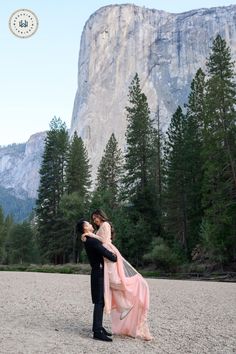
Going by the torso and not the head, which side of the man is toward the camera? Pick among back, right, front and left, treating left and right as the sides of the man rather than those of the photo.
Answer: right

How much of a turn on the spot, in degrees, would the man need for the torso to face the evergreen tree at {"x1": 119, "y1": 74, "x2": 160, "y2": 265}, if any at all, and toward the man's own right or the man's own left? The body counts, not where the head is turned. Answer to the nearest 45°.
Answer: approximately 90° to the man's own left

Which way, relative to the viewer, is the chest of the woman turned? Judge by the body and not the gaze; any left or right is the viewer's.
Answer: facing to the left of the viewer

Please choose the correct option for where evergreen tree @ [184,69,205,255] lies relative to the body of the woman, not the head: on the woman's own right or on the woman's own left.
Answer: on the woman's own right

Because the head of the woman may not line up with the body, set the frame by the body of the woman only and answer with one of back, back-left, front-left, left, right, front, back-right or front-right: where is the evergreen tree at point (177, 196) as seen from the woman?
right

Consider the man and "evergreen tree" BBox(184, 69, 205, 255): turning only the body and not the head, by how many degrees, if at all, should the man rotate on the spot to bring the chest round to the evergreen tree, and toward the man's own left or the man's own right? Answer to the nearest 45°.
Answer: approximately 90° to the man's own left

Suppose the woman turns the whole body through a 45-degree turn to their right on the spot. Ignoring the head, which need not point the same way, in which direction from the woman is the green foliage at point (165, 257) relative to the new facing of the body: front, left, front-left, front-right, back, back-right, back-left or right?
front-right

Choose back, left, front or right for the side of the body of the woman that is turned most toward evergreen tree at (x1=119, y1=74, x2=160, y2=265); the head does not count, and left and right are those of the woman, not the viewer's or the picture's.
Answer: right

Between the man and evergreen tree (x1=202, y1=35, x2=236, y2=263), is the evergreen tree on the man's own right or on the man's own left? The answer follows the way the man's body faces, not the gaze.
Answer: on the man's own left
